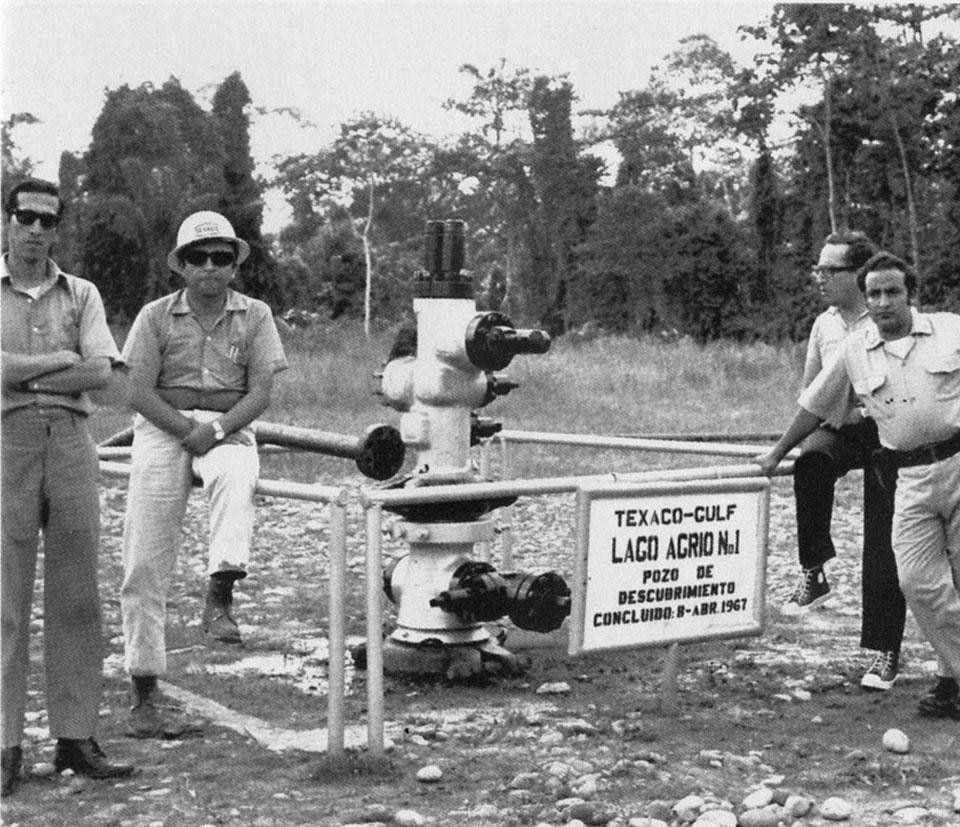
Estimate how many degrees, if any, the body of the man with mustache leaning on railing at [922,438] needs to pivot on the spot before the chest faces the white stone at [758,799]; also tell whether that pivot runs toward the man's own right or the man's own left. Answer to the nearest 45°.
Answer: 0° — they already face it

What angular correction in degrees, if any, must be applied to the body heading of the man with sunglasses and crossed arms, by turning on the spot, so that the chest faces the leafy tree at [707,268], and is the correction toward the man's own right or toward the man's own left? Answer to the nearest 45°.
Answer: approximately 135° to the man's own left

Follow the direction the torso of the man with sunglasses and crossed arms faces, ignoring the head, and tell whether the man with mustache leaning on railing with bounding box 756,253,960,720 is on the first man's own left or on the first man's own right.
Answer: on the first man's own left

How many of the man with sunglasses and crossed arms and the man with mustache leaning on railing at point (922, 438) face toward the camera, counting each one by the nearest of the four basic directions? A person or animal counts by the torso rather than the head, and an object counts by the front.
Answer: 2

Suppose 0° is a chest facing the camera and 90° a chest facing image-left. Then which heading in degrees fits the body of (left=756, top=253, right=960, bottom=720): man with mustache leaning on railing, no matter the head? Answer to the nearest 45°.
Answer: approximately 0°

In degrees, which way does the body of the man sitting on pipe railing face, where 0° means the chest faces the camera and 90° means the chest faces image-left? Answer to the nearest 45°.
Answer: approximately 0°

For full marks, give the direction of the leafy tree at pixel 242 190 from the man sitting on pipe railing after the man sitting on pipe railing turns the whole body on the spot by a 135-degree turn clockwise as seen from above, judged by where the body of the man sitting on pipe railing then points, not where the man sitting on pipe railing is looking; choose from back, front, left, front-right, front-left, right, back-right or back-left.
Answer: front-right
